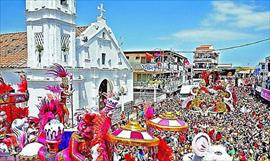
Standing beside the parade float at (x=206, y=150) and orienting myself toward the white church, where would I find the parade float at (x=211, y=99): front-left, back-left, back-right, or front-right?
front-right

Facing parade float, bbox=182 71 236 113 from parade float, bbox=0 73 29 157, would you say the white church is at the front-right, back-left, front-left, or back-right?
front-left

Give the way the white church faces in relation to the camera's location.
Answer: facing the viewer and to the right of the viewer

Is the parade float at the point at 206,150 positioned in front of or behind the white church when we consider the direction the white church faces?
in front

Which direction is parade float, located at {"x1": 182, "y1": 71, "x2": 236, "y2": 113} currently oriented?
toward the camera

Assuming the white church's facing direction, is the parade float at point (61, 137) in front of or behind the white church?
in front

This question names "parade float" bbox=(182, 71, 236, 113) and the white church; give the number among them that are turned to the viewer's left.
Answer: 0

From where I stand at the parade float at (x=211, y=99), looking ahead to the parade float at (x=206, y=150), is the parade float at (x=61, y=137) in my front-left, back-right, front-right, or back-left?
front-right

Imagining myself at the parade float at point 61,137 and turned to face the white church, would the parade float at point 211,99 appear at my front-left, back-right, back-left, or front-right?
front-right

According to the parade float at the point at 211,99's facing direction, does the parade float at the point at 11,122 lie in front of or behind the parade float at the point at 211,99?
in front

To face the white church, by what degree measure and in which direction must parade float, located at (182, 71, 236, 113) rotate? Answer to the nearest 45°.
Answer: approximately 90° to its right

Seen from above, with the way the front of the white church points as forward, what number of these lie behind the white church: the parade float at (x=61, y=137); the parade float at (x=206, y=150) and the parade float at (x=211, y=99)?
0

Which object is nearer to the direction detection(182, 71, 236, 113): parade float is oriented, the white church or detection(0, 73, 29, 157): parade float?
the parade float
